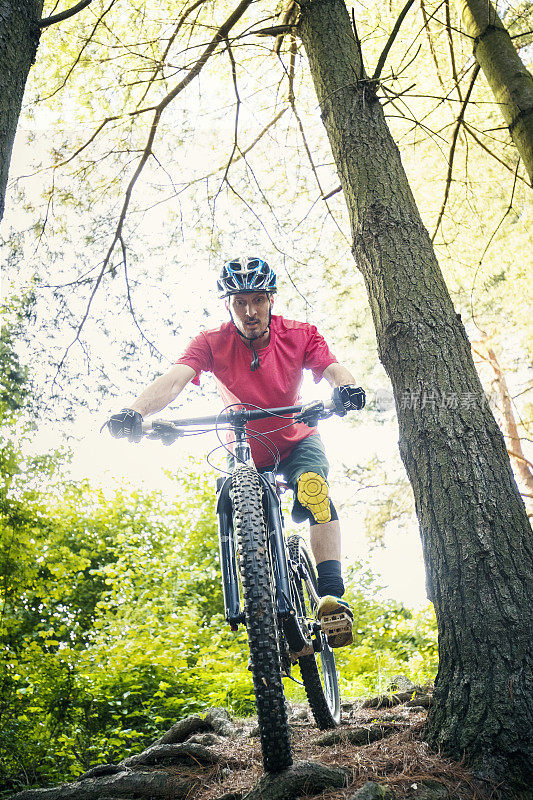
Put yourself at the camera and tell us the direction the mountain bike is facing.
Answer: facing the viewer

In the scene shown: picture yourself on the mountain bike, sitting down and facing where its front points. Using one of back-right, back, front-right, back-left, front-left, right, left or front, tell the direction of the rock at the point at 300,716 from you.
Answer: back

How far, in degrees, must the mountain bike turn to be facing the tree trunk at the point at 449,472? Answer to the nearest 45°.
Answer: approximately 90° to its left

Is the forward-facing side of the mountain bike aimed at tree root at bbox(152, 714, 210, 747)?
no

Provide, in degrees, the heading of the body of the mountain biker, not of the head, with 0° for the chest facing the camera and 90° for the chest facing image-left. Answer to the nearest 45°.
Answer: approximately 0°

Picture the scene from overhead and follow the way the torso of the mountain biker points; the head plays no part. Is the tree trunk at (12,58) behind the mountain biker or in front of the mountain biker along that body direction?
in front

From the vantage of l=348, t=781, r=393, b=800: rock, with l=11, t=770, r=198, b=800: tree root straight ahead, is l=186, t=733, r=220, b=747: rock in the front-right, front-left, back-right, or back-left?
front-right
